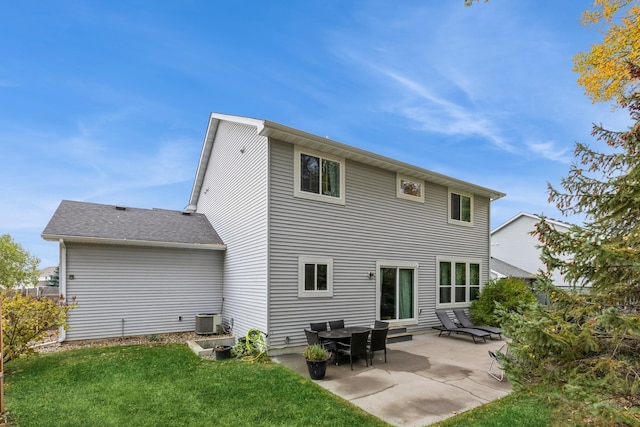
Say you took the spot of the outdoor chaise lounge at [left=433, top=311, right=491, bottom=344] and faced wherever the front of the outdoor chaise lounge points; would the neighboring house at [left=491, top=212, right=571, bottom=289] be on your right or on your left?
on your left

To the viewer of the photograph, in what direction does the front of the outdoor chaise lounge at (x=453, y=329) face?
facing the viewer and to the right of the viewer

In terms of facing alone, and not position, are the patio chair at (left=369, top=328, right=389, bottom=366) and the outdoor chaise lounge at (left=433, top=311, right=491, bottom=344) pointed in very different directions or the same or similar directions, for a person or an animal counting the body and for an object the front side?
very different directions

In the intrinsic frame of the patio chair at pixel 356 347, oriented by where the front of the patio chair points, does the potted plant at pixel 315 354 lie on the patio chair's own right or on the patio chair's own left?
on the patio chair's own left

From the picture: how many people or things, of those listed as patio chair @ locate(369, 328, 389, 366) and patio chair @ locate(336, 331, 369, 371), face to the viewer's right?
0

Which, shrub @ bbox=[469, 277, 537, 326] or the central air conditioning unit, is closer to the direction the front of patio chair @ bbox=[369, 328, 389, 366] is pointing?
the central air conditioning unit

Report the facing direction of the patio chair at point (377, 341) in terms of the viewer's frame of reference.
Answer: facing away from the viewer and to the left of the viewer

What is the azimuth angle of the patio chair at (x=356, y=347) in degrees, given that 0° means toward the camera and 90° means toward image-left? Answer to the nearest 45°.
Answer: approximately 135°
